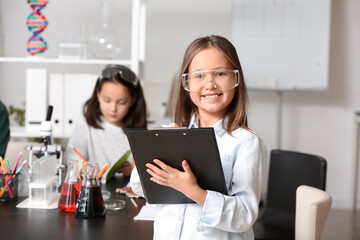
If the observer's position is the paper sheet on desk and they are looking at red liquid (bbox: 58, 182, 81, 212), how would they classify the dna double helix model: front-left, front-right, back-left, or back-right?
front-right

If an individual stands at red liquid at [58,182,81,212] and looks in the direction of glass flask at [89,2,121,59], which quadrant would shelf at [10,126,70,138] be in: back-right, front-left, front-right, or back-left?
front-left

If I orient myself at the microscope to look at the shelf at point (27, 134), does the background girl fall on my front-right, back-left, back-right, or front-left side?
front-right

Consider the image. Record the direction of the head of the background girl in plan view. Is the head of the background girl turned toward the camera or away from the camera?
toward the camera

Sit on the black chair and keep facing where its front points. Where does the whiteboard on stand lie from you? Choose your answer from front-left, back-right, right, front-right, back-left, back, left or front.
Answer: back-right

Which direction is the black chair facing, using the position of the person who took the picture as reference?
facing the viewer and to the left of the viewer

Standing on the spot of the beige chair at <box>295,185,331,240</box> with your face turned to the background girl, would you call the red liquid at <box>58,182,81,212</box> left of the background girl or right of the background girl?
left

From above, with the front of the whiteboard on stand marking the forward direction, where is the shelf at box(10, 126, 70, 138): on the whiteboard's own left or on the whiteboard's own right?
on the whiteboard's own right

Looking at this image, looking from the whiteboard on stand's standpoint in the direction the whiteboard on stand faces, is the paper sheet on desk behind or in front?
in front

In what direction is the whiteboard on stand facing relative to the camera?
toward the camera

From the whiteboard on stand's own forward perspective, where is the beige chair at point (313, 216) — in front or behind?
in front

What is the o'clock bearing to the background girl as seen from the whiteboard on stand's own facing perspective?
The background girl is roughly at 1 o'clock from the whiteboard on stand.

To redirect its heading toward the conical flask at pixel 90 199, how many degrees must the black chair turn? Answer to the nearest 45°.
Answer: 0° — it already faces it
